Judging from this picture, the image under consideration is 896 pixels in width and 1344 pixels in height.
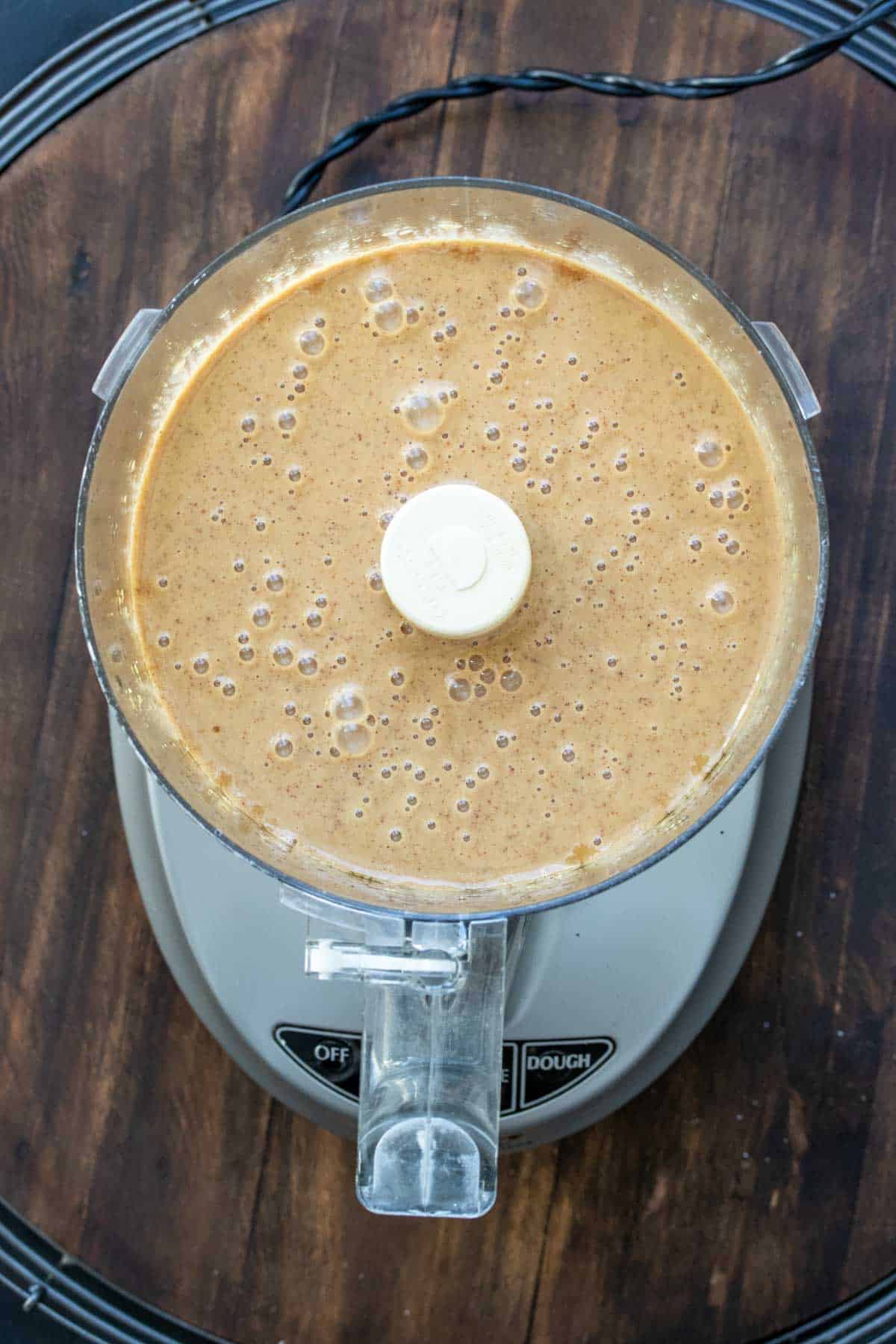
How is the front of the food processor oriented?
toward the camera
